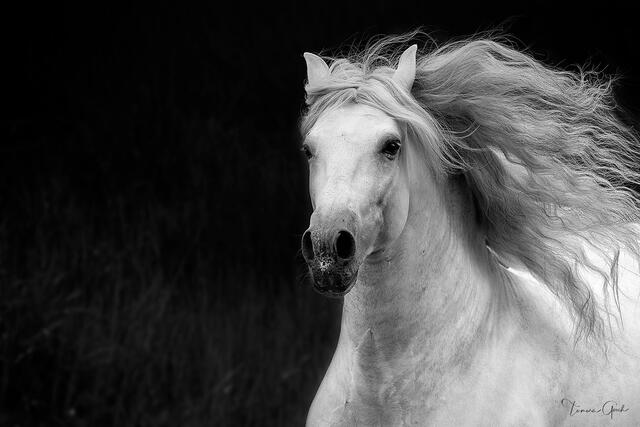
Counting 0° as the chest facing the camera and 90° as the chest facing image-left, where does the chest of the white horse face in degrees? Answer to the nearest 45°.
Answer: approximately 45°
